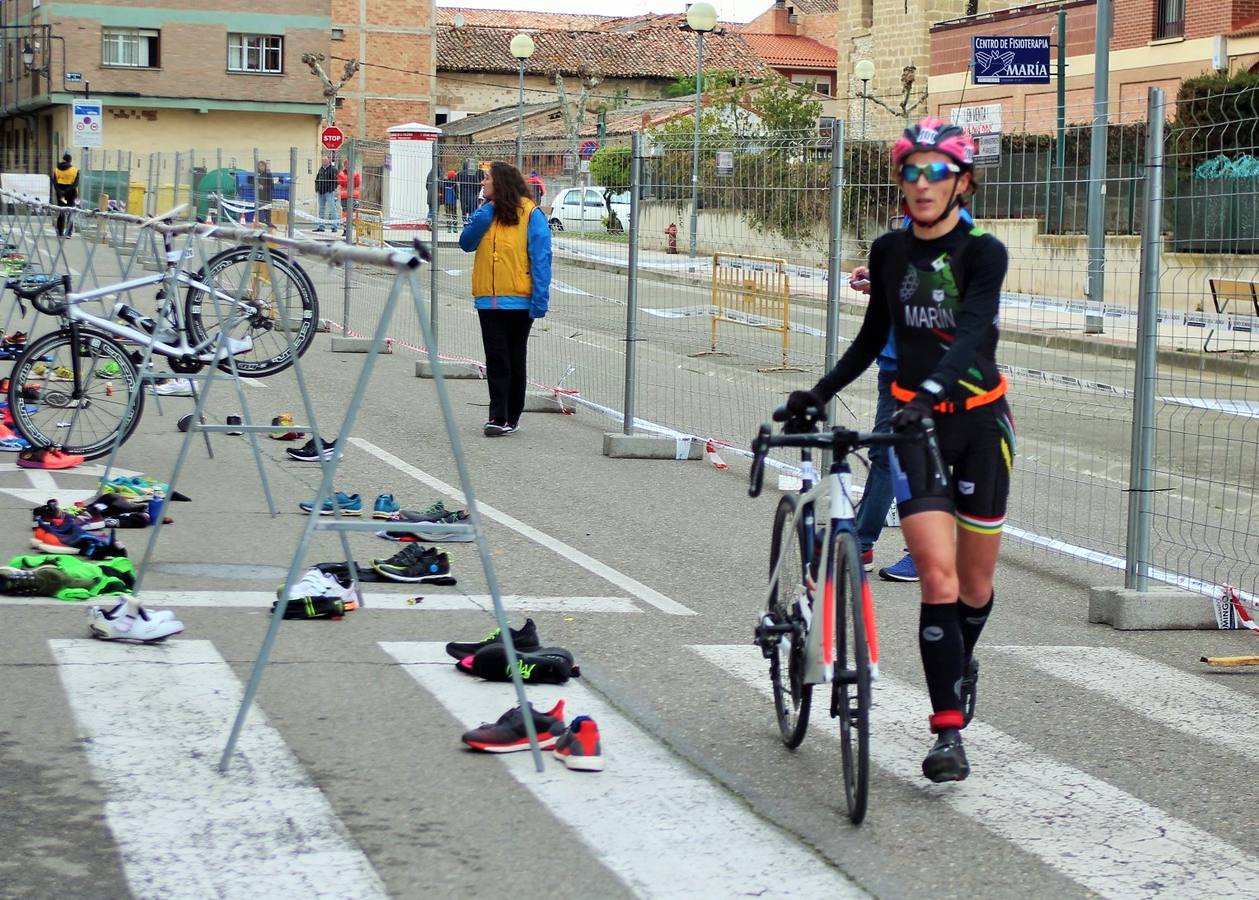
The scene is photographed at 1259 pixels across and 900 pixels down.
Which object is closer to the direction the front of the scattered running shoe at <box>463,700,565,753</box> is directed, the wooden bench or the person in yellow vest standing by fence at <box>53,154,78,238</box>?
the person in yellow vest standing by fence

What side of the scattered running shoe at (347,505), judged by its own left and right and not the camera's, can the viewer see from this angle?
left

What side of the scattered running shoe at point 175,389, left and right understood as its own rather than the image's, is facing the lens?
left

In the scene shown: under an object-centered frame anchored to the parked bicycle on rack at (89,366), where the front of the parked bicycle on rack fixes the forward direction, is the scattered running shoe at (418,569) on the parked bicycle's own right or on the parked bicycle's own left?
on the parked bicycle's own left

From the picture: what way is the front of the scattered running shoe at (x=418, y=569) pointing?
to the viewer's left

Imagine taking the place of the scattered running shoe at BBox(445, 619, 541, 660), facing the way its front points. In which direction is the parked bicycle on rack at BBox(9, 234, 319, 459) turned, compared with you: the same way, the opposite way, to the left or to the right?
the same way

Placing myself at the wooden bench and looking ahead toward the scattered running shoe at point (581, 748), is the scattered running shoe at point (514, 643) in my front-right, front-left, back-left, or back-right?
front-right

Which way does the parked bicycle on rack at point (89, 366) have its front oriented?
to the viewer's left

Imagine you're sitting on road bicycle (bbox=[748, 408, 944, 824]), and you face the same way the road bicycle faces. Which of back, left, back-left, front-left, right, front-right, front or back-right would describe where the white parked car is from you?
back

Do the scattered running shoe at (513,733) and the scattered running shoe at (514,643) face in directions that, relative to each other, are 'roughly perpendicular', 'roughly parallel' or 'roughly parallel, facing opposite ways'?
roughly parallel

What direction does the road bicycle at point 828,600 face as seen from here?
toward the camera
